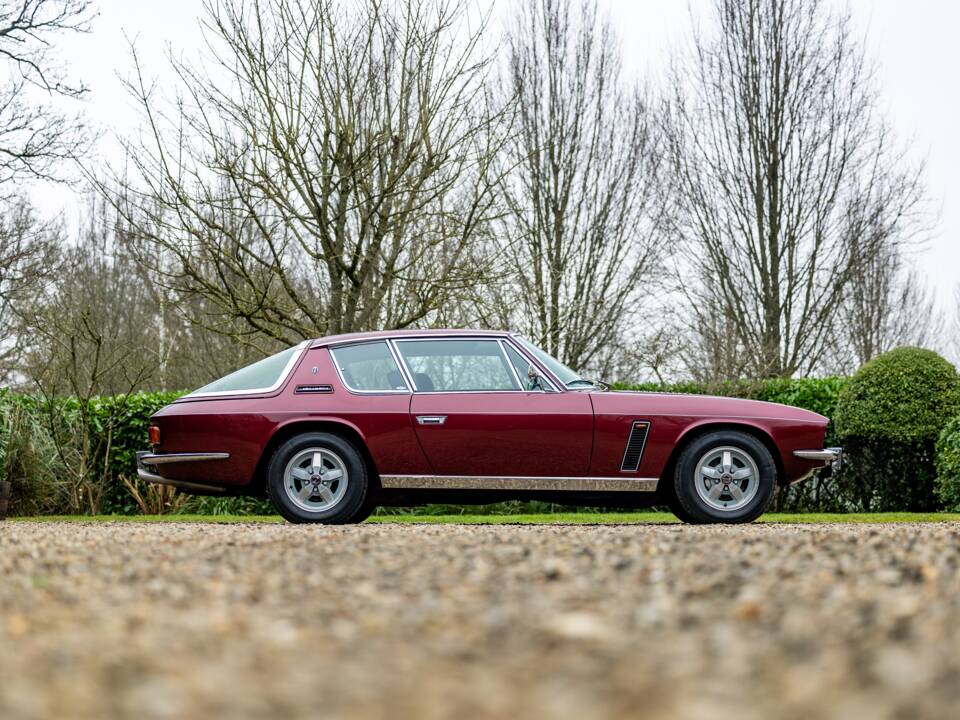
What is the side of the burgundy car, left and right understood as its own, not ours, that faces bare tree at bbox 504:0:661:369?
left

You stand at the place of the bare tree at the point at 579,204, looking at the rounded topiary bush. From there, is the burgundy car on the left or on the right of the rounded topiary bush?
right

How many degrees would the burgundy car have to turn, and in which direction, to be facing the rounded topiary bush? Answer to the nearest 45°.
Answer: approximately 45° to its left

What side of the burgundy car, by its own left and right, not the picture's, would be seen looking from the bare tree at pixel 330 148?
left

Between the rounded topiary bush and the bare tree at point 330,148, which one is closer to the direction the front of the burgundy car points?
the rounded topiary bush

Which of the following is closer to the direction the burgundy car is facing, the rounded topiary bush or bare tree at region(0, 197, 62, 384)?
the rounded topiary bush

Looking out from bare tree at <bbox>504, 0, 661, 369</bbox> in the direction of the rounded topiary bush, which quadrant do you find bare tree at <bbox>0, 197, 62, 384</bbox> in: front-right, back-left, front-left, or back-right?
back-right

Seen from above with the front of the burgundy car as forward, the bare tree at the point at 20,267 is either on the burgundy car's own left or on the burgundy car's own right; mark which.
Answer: on the burgundy car's own left

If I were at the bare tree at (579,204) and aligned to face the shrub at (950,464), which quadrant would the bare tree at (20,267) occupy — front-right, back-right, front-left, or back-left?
back-right

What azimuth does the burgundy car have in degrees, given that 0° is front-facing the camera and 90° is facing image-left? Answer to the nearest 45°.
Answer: approximately 270°

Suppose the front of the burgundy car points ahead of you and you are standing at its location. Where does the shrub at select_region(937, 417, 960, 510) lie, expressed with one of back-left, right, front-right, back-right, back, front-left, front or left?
front-left
